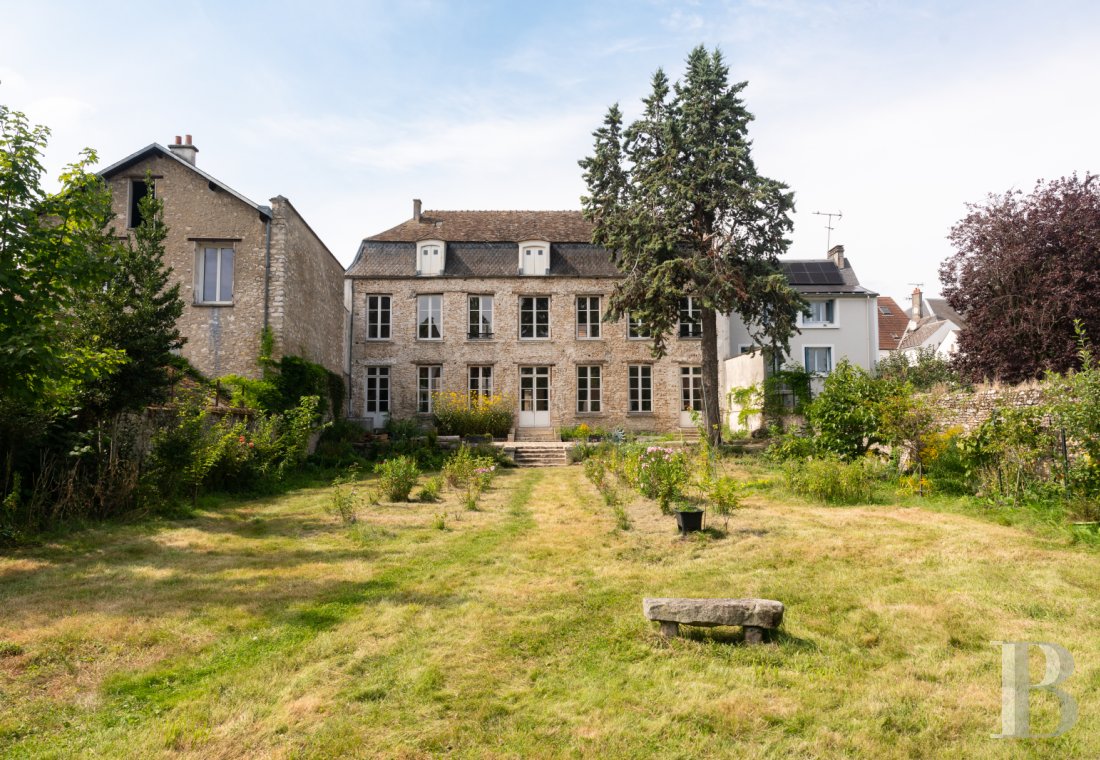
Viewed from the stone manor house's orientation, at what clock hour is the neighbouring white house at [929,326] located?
The neighbouring white house is roughly at 8 o'clock from the stone manor house.

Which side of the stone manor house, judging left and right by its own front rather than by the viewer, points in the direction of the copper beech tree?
left

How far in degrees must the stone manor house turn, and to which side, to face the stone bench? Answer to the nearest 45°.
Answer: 0° — it already faces it

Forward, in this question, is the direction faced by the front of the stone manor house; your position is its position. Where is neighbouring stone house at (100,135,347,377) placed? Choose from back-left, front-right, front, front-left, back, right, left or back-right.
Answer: front-right

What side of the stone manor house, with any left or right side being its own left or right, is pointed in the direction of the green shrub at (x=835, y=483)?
front

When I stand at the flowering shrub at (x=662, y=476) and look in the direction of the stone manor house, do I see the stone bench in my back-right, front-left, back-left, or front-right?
back-left

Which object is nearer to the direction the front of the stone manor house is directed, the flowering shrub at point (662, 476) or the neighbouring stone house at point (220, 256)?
the flowering shrub

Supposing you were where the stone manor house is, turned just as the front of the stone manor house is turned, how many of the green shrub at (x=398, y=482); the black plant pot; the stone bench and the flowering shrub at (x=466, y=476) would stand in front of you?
4

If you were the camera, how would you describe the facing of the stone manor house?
facing the viewer

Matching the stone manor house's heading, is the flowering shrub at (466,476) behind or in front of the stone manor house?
in front

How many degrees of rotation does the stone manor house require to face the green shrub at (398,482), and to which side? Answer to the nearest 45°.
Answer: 0° — it already faces it
